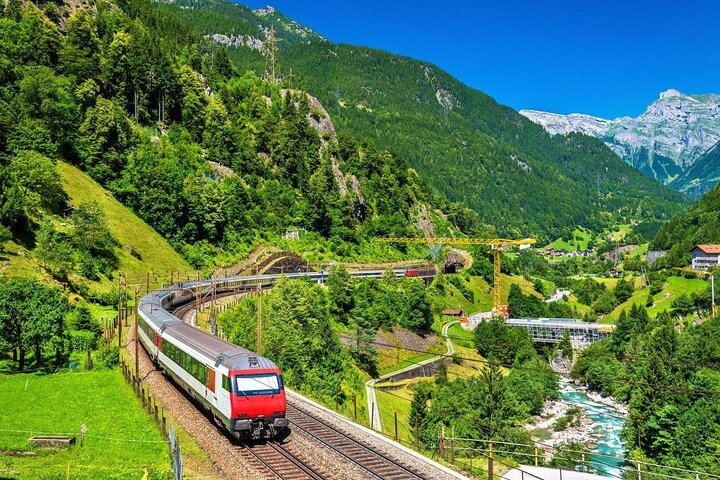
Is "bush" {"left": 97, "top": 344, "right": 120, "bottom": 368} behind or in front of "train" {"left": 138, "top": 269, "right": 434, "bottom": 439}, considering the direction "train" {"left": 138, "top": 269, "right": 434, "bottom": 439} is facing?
behind

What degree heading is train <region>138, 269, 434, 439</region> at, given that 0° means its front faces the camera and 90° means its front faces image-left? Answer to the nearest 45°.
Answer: approximately 315°

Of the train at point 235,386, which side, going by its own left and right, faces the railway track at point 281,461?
front

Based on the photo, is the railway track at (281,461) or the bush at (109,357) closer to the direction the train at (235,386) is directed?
the railway track
